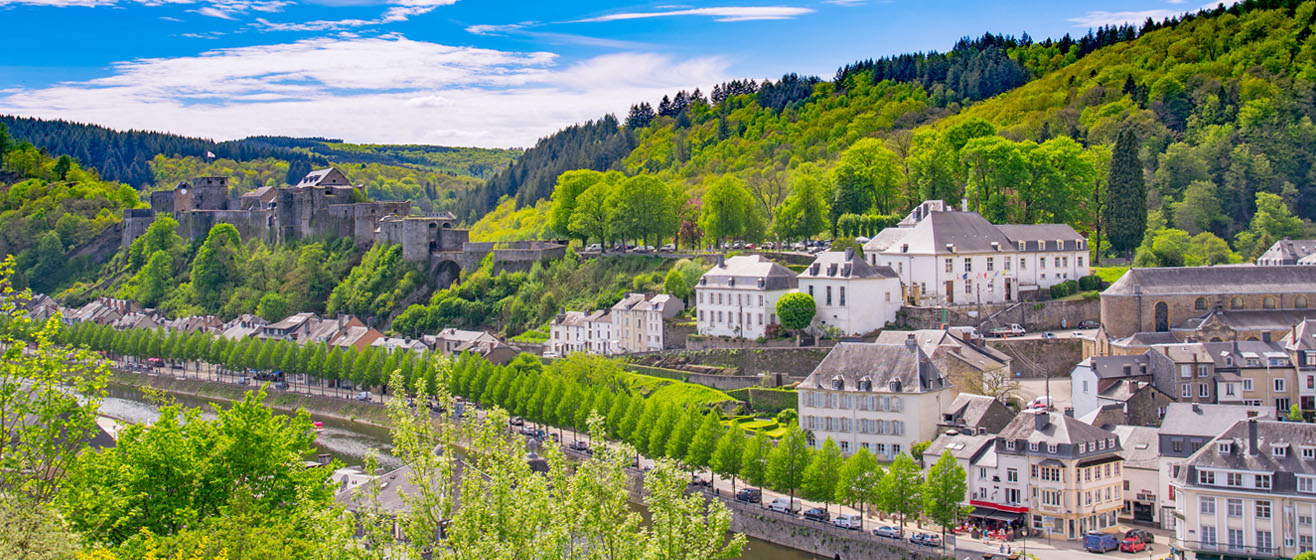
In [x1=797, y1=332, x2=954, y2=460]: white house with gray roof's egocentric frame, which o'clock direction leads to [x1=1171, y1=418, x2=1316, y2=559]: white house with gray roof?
[x1=1171, y1=418, x2=1316, y2=559]: white house with gray roof is roughly at 9 o'clock from [x1=797, y1=332, x2=954, y2=460]: white house with gray roof.

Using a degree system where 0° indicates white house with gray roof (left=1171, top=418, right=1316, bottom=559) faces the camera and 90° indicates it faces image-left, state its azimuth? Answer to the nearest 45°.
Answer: approximately 0°

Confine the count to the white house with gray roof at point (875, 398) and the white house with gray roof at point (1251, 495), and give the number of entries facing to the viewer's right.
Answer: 0

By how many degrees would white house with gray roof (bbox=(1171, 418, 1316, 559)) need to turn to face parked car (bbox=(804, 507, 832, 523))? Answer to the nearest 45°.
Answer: approximately 90° to its right

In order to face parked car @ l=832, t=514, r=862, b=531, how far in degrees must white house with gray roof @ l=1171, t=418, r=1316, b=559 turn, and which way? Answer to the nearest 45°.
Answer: approximately 90° to its right

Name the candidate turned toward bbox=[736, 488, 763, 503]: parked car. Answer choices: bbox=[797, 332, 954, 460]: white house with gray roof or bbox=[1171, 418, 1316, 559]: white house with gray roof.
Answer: bbox=[797, 332, 954, 460]: white house with gray roof

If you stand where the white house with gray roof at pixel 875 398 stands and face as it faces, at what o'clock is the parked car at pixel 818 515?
The parked car is roughly at 11 o'clock from the white house with gray roof.

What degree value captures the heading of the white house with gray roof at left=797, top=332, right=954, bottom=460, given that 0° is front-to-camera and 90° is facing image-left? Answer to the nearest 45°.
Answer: approximately 45°

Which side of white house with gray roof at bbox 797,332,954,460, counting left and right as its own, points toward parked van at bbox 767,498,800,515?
front

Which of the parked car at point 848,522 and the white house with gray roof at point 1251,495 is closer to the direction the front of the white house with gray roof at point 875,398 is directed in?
the parked car

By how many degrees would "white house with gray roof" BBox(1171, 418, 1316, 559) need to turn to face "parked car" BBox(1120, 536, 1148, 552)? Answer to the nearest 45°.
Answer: approximately 90° to its right
